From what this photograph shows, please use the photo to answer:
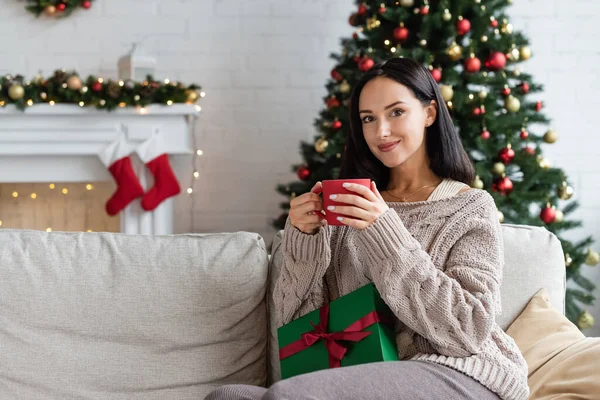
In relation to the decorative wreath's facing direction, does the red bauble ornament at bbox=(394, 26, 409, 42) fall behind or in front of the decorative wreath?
in front

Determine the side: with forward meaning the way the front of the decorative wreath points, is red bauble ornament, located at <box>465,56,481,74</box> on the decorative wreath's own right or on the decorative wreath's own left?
on the decorative wreath's own left

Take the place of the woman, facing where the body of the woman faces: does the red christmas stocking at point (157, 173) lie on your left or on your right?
on your right

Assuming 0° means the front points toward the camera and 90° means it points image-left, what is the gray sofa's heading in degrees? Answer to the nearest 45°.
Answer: approximately 0°

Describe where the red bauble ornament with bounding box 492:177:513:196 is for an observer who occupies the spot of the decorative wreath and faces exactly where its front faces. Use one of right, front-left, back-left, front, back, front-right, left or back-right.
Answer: front-left

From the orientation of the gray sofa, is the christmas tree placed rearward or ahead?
rearward

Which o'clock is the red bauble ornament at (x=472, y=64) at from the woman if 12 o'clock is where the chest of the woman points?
The red bauble ornament is roughly at 5 o'clock from the woman.

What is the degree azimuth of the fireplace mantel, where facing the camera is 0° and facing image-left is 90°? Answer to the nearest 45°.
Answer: approximately 0°

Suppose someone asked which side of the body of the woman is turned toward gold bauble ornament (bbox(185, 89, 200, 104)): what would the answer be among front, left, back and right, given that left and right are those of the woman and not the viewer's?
right

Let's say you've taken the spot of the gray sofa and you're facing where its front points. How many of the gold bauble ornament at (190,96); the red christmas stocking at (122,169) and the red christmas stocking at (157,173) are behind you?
3
